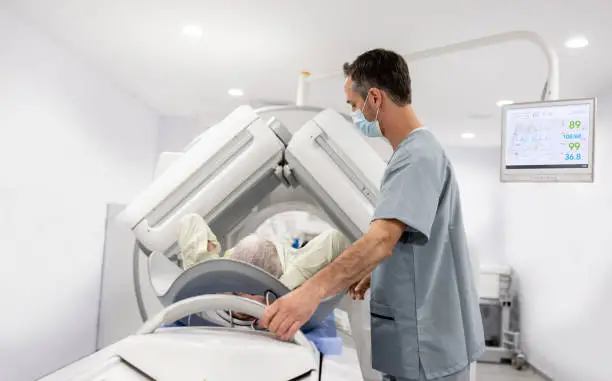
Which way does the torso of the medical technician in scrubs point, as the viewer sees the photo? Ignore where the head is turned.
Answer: to the viewer's left

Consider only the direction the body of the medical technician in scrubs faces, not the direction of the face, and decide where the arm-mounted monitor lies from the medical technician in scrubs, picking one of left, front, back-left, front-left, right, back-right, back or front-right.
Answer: back-right

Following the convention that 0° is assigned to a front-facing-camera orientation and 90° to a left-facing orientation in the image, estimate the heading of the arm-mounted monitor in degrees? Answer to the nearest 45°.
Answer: approximately 45°

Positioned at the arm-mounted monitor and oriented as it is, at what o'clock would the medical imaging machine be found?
The medical imaging machine is roughly at 2 o'clock from the arm-mounted monitor.

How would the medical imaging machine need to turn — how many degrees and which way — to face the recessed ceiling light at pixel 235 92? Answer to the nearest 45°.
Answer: approximately 180°

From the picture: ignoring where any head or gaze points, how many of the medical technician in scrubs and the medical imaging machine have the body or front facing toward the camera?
1

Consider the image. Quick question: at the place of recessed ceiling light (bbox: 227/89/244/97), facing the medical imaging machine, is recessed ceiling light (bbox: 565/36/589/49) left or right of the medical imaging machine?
left

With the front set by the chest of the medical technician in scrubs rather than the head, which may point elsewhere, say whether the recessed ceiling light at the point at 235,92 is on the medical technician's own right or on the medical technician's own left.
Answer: on the medical technician's own right

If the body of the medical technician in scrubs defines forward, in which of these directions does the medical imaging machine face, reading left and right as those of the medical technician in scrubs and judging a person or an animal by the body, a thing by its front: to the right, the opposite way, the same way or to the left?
to the left
